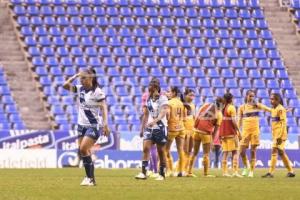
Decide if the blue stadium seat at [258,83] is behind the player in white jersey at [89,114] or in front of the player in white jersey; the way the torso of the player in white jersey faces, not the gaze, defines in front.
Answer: behind

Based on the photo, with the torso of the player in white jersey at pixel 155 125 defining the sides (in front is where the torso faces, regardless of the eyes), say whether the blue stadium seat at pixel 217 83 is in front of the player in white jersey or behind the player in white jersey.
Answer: behind

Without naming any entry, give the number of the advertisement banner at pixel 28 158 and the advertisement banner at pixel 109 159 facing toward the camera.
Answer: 2

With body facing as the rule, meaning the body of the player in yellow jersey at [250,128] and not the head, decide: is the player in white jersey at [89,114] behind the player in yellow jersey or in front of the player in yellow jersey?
in front

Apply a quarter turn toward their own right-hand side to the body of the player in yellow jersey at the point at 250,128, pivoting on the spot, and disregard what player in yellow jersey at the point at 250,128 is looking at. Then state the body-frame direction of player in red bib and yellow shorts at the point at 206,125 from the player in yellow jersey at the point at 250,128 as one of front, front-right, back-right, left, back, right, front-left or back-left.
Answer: front-left

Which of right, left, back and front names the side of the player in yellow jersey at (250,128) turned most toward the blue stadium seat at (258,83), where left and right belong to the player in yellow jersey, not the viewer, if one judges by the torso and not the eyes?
back

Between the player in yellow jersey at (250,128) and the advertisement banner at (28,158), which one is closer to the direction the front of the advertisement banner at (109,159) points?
the player in yellow jersey

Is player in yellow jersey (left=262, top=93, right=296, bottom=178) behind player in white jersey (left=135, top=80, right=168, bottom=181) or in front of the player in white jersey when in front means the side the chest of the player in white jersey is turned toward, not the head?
behind

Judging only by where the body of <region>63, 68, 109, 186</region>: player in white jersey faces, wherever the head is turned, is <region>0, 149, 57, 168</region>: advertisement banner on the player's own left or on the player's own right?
on the player's own right

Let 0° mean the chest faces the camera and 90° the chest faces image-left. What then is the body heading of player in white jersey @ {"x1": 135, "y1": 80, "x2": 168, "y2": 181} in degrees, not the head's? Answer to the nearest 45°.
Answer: approximately 45°
